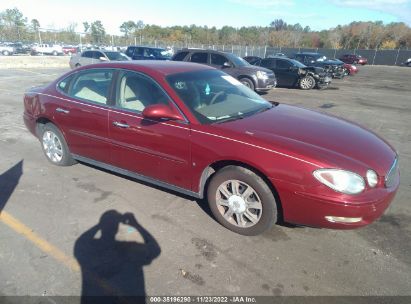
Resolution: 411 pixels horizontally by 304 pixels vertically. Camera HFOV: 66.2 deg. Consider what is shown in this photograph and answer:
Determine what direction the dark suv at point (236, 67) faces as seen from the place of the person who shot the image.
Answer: facing the viewer and to the right of the viewer

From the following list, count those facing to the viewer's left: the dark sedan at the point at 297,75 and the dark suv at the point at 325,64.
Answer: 0

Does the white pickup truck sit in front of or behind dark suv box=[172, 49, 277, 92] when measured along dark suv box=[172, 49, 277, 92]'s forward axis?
behind

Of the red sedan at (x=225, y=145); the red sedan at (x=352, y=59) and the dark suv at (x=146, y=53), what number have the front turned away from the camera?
0

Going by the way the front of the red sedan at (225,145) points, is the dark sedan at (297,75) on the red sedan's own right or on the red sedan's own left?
on the red sedan's own left

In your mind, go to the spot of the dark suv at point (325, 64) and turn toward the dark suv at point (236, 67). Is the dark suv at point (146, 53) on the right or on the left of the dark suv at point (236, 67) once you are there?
right

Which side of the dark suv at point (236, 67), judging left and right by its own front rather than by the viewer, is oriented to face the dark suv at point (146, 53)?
back

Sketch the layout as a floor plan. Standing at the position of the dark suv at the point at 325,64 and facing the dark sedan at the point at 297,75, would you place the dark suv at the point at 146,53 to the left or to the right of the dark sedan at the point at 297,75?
right

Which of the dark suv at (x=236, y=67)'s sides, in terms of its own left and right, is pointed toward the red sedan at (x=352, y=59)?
left

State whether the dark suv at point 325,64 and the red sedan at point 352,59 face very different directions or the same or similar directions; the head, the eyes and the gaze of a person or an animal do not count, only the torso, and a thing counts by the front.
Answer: same or similar directions

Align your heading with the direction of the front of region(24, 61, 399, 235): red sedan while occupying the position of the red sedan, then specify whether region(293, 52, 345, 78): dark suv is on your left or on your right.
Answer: on your left
